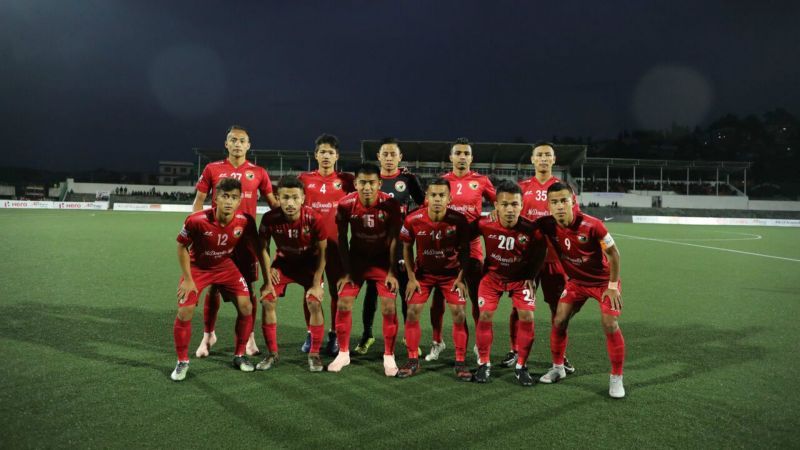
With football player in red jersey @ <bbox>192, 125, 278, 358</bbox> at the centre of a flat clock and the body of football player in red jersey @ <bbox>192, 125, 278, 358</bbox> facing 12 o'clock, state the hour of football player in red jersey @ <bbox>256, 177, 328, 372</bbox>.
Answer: football player in red jersey @ <bbox>256, 177, 328, 372</bbox> is roughly at 11 o'clock from football player in red jersey @ <bbox>192, 125, 278, 358</bbox>.

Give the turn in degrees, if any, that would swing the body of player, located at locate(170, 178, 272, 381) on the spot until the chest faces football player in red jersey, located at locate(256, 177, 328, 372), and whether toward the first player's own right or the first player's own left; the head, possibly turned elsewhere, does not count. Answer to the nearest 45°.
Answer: approximately 90° to the first player's own left

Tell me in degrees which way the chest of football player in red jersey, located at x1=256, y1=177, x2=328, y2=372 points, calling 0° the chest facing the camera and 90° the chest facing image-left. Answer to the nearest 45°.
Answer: approximately 0°

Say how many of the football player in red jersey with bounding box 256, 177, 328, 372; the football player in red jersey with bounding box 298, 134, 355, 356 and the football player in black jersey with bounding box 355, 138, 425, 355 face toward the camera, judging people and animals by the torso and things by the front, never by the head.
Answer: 3

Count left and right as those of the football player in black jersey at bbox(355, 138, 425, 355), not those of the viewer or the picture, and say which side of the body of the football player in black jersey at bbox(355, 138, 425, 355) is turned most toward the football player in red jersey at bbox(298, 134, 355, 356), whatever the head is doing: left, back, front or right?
right

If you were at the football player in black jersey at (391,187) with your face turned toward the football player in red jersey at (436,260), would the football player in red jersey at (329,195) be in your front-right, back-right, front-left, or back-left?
back-right

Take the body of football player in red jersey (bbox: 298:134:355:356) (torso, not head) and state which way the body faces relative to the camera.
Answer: toward the camera

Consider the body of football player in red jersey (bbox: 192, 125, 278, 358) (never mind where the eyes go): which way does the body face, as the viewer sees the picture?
toward the camera
